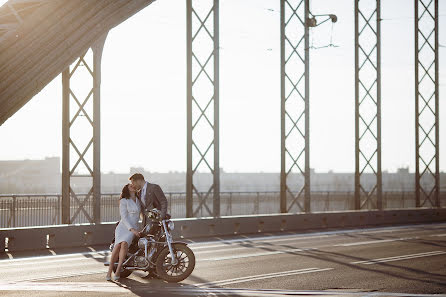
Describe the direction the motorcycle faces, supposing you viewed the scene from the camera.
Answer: facing the viewer and to the right of the viewer

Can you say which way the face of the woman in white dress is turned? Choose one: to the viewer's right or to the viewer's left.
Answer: to the viewer's right
